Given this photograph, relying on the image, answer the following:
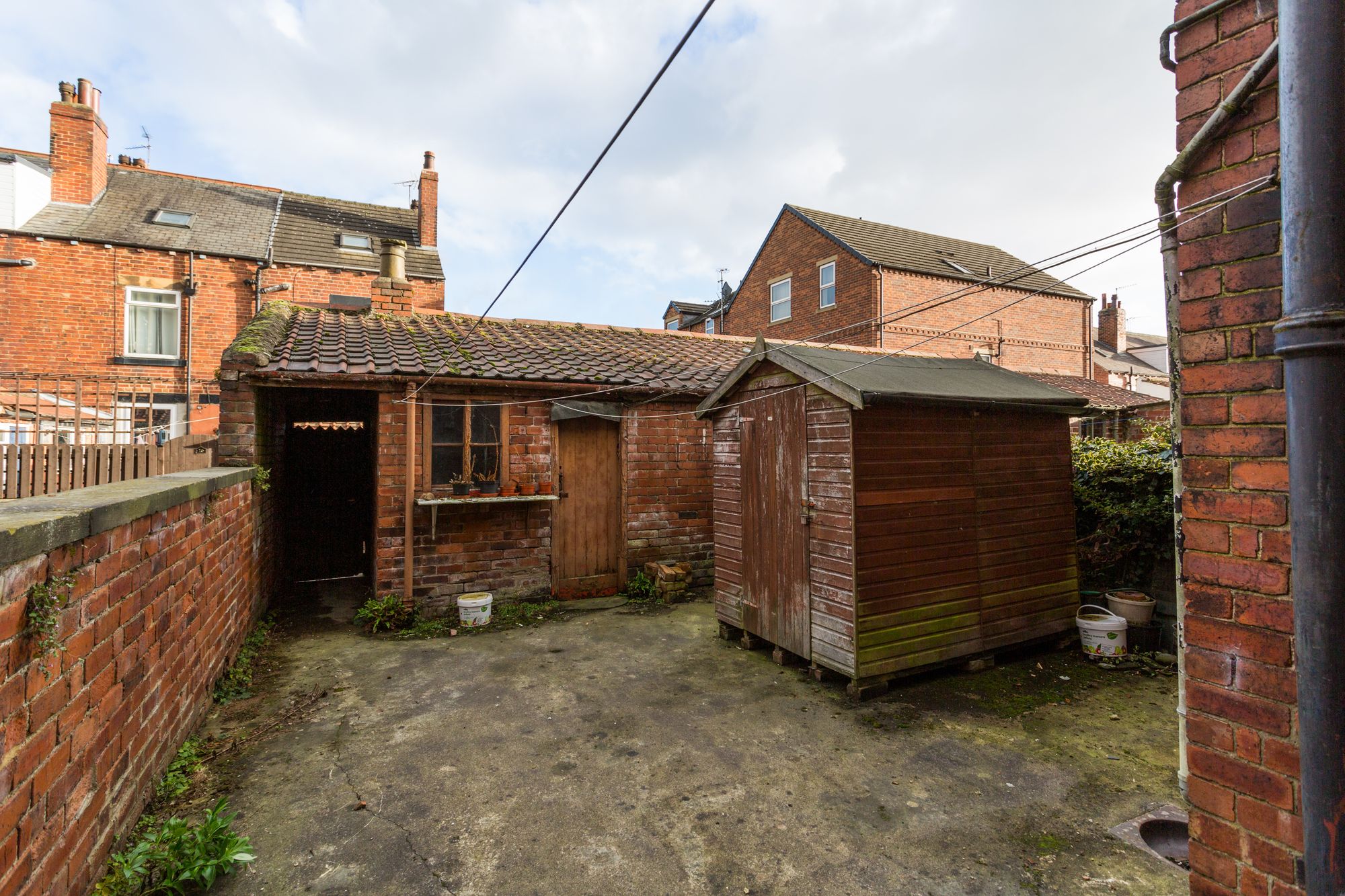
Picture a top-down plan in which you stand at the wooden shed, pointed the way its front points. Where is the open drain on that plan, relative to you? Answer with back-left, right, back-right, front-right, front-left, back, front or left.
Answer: left

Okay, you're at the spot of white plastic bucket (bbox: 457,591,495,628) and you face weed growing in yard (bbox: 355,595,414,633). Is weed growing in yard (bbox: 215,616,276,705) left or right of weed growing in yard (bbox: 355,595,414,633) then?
left

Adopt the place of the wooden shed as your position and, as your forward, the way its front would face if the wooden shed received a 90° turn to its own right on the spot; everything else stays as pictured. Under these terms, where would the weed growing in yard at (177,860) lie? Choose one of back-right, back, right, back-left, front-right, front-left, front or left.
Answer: left

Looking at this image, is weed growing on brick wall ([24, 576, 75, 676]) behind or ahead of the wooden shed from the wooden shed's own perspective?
ahead

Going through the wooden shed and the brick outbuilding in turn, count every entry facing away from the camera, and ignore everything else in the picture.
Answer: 0

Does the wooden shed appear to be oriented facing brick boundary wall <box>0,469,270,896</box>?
yes

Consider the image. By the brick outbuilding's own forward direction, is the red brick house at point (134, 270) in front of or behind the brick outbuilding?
behind

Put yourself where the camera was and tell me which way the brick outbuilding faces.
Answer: facing the viewer

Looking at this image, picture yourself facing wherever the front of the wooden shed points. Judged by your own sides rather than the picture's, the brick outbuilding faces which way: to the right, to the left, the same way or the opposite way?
to the left

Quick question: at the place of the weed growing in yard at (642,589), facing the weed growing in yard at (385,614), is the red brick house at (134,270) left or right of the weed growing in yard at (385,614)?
right

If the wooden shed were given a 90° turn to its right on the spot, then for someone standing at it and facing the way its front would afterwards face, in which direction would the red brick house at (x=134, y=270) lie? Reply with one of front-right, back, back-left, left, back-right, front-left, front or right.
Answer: front-left

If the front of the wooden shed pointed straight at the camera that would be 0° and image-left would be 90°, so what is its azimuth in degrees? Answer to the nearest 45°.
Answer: approximately 45°

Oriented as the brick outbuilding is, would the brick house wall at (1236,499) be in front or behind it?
in front

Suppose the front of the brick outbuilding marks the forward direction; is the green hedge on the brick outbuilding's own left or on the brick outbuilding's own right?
on the brick outbuilding's own left
